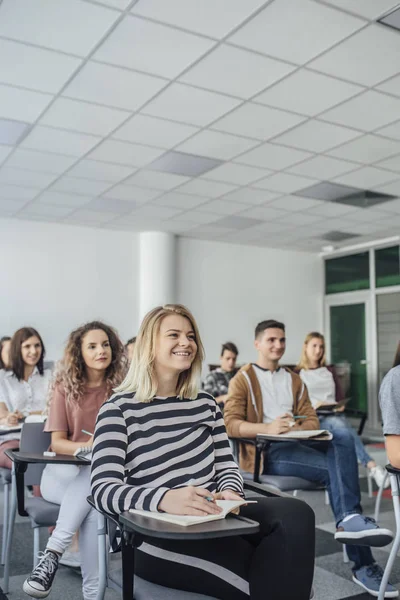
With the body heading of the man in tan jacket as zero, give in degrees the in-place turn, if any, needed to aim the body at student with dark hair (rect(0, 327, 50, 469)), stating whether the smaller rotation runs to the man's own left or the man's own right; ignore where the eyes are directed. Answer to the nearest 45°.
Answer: approximately 135° to the man's own right

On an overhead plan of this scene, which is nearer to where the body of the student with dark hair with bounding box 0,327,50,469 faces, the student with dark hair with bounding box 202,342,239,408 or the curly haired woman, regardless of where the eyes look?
the curly haired woman

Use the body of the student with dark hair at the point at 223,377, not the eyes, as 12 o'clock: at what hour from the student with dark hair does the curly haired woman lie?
The curly haired woman is roughly at 2 o'clock from the student with dark hair.

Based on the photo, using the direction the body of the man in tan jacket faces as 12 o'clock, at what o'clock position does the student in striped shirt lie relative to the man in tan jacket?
The student in striped shirt is roughly at 2 o'clock from the man in tan jacket.

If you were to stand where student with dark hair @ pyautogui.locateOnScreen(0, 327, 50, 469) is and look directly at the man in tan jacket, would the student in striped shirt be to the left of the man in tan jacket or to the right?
right

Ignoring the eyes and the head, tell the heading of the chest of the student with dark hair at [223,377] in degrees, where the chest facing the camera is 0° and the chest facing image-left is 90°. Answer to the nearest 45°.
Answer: approximately 315°
